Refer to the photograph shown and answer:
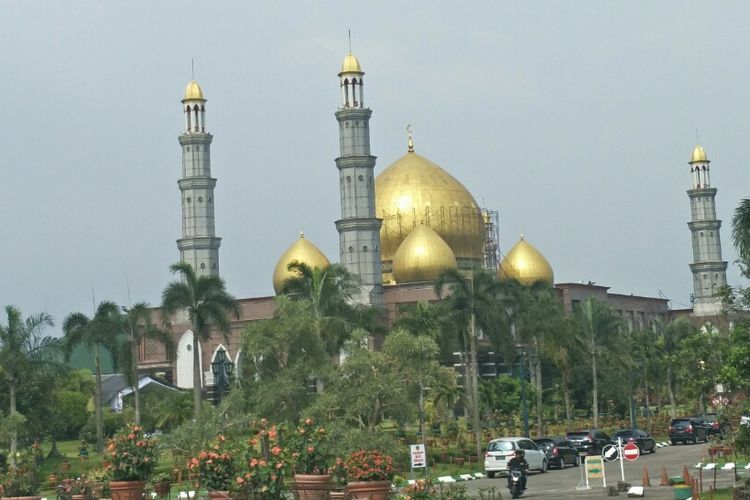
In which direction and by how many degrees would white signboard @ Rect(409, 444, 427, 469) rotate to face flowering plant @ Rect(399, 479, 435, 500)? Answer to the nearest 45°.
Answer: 0° — it already faces it

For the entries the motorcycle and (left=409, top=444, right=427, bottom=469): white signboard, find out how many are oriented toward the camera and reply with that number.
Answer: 2

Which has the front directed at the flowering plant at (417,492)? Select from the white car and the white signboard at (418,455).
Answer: the white signboard

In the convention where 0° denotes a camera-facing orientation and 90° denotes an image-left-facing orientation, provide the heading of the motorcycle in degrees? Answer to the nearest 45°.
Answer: approximately 0°
